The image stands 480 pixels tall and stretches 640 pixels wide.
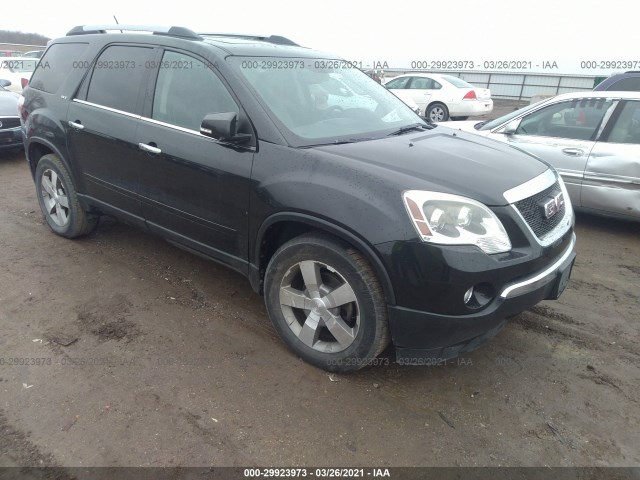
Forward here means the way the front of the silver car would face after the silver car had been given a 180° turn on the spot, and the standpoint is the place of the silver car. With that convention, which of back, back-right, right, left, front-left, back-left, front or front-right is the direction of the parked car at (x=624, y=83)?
left

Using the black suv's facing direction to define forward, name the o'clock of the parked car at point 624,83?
The parked car is roughly at 9 o'clock from the black suv.

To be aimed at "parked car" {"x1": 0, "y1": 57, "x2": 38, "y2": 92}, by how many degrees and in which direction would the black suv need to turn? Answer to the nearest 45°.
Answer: approximately 180°

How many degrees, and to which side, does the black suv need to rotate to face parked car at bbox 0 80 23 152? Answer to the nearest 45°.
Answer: approximately 180°

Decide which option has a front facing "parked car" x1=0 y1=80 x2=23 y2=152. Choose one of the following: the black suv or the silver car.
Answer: the silver car

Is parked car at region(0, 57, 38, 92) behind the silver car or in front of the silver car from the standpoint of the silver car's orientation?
in front

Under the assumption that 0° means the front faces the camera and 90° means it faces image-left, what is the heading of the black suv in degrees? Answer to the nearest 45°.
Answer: approximately 315°

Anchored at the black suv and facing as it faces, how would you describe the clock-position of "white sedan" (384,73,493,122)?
The white sedan is roughly at 8 o'clock from the black suv.

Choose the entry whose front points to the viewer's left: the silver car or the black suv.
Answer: the silver car

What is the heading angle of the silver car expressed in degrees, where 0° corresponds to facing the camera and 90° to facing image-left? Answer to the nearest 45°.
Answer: approximately 90°

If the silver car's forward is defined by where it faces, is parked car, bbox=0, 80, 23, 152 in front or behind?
in front

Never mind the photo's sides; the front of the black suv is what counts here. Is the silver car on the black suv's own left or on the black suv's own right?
on the black suv's own left
